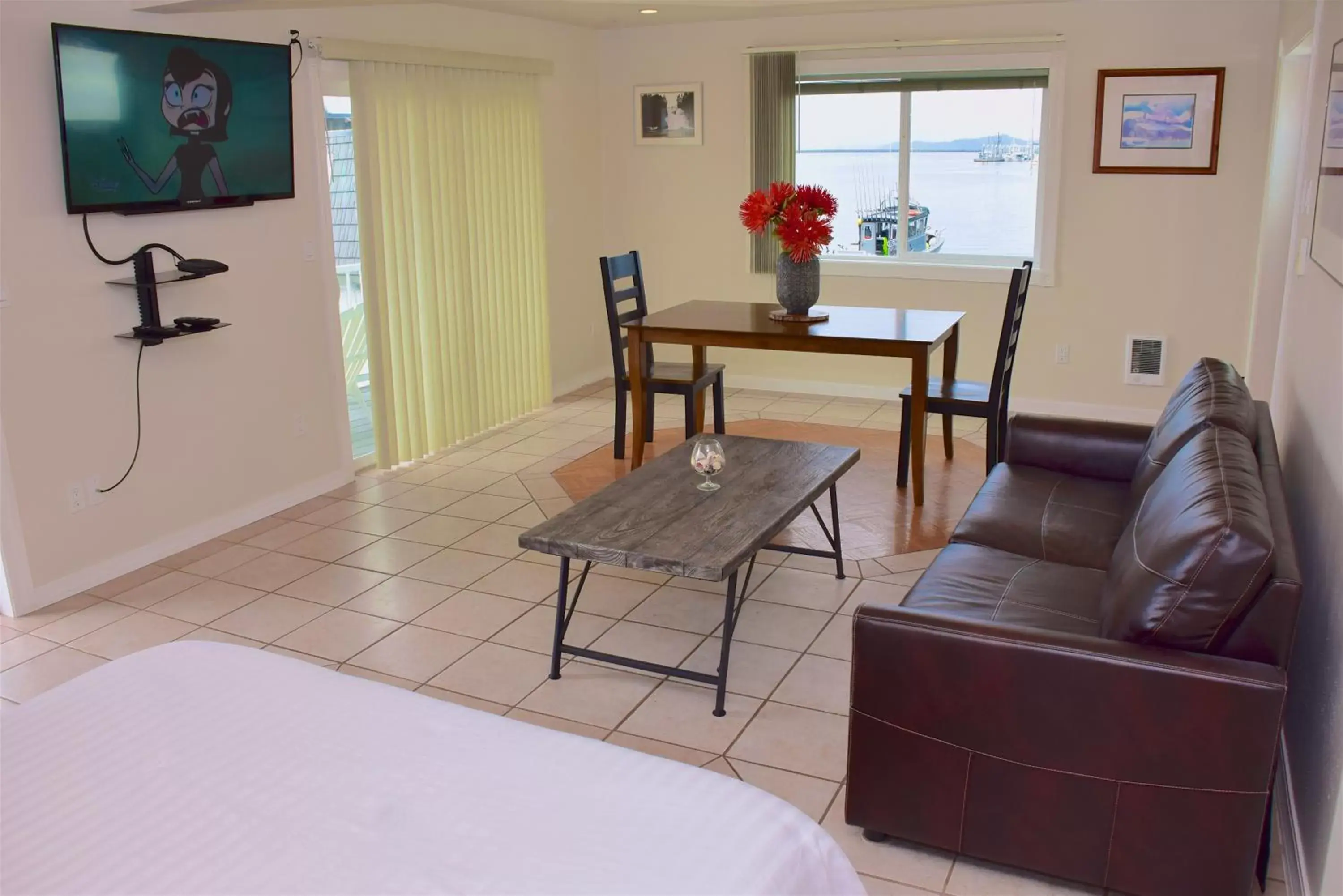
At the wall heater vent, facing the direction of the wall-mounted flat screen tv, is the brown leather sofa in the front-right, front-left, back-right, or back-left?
front-left

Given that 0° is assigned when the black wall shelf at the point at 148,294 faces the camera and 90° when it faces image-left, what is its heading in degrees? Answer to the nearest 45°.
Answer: approximately 315°

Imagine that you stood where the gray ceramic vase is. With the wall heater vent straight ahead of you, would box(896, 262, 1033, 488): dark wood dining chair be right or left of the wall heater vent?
right

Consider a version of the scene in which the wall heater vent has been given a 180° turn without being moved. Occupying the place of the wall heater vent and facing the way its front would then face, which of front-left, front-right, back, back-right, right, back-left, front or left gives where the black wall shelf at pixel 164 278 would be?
back-left

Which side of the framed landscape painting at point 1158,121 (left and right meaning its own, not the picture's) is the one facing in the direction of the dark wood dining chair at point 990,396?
front

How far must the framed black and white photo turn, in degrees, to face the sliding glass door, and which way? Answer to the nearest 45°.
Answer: approximately 45° to its right

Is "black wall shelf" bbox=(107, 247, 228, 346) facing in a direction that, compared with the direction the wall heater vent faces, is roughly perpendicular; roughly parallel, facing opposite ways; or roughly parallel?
roughly perpendicular

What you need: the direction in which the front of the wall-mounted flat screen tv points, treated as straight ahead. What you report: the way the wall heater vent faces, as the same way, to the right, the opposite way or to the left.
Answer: to the right

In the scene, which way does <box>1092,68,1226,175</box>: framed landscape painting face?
toward the camera

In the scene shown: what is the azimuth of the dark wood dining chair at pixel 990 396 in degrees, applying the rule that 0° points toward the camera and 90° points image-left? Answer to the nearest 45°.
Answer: approximately 90°

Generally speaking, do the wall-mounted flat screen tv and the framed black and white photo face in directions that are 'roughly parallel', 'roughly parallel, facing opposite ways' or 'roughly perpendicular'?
roughly perpendicular

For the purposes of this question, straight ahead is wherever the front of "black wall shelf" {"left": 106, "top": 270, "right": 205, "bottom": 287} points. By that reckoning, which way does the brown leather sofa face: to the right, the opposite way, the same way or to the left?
the opposite way

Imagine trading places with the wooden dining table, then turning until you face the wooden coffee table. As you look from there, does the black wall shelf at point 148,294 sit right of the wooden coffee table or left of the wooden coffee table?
right

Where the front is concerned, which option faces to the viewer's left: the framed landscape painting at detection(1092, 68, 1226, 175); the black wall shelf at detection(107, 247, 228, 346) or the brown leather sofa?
the brown leather sofa

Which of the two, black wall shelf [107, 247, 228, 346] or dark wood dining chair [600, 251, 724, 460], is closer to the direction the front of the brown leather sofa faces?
the black wall shelf

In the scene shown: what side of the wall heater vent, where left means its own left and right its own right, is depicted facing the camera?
front

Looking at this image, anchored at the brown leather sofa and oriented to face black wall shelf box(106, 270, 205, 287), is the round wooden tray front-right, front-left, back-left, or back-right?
front-right

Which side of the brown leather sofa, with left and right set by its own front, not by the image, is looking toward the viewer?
left

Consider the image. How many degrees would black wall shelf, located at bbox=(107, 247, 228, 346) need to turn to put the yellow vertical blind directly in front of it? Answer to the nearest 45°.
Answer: approximately 90° to its left

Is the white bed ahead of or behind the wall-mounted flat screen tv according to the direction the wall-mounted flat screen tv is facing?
ahead

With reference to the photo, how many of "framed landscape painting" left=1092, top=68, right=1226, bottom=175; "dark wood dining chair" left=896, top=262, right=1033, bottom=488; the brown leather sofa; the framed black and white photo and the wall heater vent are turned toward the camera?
3
